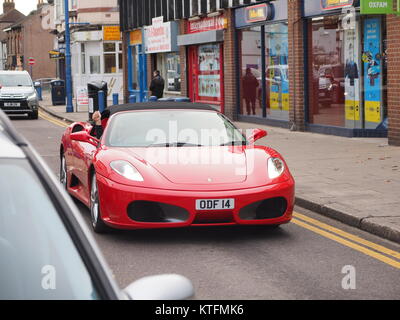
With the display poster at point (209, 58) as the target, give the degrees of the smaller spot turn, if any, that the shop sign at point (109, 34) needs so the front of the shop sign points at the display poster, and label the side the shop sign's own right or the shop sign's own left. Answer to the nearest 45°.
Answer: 0° — it already faces it

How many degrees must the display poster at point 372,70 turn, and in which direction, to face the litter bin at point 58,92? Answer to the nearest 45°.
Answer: approximately 90° to its right

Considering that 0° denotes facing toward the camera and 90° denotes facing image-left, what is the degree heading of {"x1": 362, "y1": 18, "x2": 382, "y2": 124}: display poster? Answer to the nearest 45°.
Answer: approximately 45°

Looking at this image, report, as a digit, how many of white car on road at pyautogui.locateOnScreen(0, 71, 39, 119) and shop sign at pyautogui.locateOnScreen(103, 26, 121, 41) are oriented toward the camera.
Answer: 2

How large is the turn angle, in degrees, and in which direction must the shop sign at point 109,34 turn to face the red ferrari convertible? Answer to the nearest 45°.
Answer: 0° — it already faces it

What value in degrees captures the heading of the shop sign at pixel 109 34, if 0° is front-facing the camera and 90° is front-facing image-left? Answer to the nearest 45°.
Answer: approximately 0°

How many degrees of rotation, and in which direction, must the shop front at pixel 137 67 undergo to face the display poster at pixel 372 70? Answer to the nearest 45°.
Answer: approximately 45° to its left
